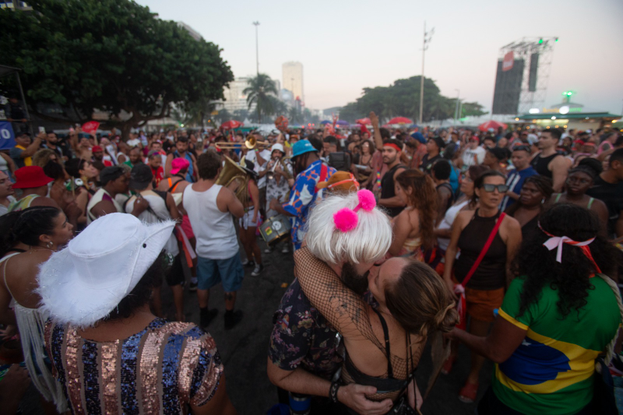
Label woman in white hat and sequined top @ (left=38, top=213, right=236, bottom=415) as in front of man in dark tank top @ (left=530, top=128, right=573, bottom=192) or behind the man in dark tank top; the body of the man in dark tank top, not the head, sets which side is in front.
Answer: in front

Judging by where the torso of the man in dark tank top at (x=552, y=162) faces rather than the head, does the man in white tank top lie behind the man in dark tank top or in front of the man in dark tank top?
in front

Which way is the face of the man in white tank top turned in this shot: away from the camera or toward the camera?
away from the camera

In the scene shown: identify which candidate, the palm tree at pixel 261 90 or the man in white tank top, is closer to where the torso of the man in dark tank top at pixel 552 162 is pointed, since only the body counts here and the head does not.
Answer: the man in white tank top

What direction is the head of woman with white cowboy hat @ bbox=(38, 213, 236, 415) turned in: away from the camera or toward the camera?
away from the camera

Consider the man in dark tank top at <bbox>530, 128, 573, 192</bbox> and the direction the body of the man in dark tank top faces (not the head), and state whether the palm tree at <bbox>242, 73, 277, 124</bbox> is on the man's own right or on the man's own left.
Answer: on the man's own right
